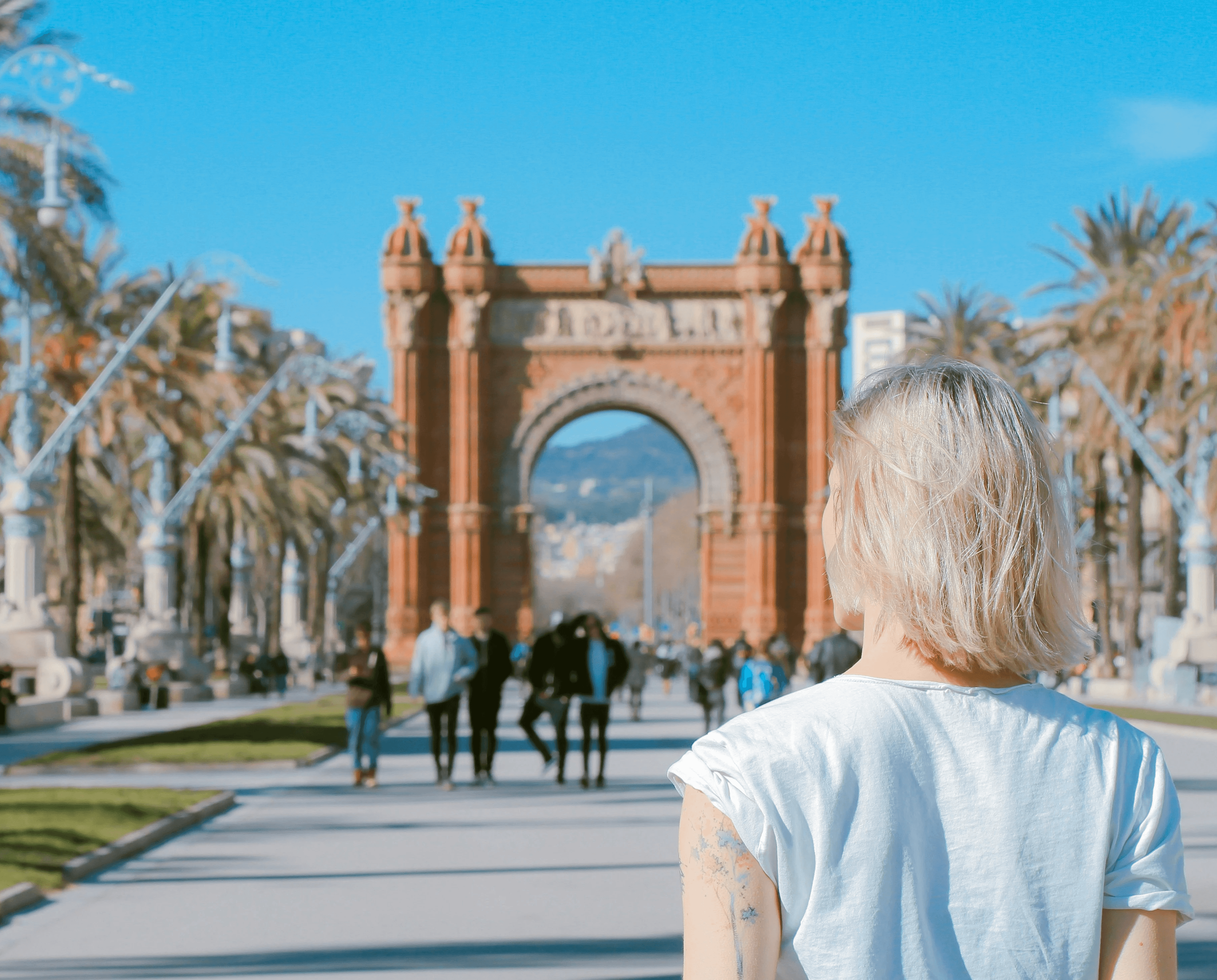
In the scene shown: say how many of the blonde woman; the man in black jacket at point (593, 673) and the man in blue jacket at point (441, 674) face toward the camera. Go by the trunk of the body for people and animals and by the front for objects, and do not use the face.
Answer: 2

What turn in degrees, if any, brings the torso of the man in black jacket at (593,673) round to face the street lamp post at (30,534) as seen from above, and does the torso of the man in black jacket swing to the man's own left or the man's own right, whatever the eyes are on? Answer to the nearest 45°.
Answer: approximately 135° to the man's own right

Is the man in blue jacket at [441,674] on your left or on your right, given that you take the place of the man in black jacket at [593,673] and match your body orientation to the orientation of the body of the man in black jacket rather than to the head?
on your right

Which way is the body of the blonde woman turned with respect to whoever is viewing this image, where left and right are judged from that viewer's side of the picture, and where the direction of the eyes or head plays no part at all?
facing away from the viewer

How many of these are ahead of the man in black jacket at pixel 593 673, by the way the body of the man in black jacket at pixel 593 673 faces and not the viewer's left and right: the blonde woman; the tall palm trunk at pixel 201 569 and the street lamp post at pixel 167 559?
1

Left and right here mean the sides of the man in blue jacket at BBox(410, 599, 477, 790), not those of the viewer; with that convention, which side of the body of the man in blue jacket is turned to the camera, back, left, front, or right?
front

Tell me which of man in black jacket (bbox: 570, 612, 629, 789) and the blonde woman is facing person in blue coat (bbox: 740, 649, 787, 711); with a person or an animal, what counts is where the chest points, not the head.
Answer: the blonde woman

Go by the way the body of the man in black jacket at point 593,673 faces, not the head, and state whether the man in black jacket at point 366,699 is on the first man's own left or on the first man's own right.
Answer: on the first man's own right

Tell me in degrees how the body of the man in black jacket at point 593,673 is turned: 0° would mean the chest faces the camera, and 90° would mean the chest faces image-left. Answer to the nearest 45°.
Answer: approximately 0°

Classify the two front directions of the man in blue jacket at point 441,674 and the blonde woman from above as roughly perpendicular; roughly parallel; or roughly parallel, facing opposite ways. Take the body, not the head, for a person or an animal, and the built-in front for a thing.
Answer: roughly parallel, facing opposite ways

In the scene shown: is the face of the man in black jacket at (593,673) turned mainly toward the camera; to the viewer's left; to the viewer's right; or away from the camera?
toward the camera

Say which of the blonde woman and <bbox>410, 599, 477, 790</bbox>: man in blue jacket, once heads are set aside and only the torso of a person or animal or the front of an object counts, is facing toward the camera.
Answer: the man in blue jacket

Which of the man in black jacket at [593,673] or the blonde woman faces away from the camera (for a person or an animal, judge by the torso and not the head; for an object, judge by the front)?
the blonde woman
